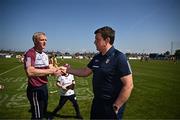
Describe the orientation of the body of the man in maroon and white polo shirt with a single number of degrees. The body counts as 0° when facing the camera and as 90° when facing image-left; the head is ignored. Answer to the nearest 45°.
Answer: approximately 315°

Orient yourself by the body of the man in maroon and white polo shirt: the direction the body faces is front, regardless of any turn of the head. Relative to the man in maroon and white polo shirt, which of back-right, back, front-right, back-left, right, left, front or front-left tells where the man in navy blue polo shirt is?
front

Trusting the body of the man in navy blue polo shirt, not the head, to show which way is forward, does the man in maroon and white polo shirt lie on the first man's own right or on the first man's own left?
on the first man's own right

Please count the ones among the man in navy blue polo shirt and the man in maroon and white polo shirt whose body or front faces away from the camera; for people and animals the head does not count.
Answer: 0

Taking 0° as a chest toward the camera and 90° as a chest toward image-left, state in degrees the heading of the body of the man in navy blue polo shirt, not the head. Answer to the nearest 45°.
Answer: approximately 45°

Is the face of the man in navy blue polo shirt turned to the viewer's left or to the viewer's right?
to the viewer's left
